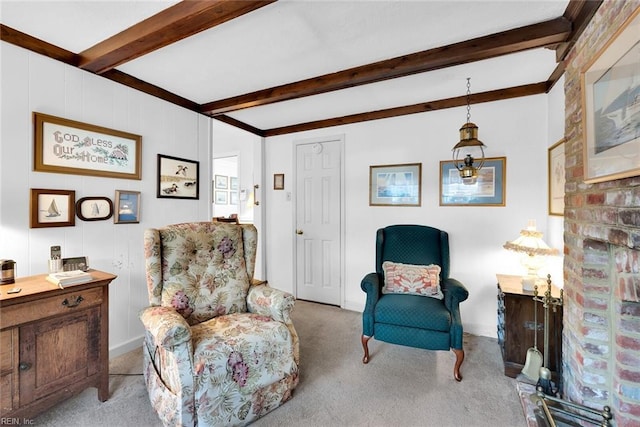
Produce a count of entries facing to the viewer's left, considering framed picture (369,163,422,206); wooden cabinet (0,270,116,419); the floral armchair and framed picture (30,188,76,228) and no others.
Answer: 0

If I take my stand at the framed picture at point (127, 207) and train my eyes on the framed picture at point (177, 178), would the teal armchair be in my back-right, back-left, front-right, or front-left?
front-right

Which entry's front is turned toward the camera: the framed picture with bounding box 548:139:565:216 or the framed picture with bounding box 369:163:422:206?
the framed picture with bounding box 369:163:422:206

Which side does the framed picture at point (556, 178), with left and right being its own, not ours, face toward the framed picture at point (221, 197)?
front

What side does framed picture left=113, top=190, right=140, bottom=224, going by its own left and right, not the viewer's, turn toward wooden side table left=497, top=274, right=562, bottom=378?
front

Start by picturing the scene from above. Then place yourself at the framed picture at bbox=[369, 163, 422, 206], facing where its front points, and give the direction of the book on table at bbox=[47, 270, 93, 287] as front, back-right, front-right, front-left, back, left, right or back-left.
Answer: front-right

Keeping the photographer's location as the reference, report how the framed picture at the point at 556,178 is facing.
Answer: facing to the left of the viewer

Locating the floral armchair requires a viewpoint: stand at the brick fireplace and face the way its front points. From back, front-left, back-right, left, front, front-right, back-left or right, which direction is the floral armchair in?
front

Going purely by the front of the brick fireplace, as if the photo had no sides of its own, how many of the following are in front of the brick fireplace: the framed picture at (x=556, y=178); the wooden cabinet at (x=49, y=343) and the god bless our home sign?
2

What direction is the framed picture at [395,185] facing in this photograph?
toward the camera

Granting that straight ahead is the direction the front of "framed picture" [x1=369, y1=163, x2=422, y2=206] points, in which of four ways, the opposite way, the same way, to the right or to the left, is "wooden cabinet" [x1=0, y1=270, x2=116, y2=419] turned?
to the left

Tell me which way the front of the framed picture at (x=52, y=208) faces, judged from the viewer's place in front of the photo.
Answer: facing the viewer and to the right of the viewer

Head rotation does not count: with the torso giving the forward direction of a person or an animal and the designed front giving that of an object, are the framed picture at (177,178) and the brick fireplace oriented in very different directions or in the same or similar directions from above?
very different directions

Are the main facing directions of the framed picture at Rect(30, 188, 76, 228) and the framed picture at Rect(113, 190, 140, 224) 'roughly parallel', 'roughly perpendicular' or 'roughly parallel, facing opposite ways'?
roughly parallel

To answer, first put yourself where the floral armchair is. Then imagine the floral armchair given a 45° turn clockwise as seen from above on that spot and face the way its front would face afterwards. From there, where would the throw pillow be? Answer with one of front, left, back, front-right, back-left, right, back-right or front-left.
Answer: left

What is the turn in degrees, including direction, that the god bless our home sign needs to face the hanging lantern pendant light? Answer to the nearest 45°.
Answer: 0° — it already faces it

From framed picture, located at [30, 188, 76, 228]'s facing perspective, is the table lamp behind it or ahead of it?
ahead
